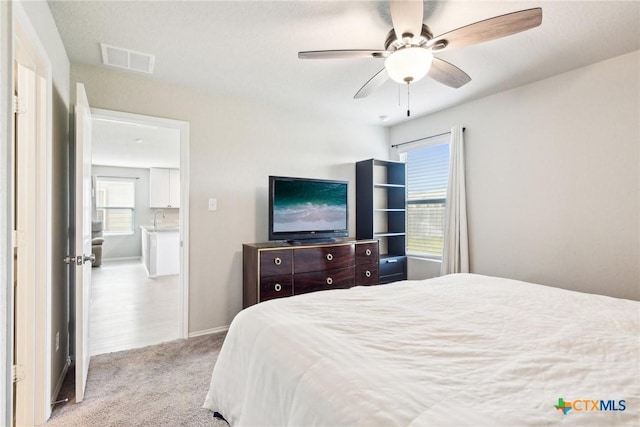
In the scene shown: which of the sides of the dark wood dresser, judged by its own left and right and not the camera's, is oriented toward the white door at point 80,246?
right

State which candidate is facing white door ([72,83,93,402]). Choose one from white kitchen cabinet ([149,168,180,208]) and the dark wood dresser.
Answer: the white kitchen cabinet

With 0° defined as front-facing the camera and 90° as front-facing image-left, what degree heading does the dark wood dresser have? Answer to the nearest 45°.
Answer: approximately 315°

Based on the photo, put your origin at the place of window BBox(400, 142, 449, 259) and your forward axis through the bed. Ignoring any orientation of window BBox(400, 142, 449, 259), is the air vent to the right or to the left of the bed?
right

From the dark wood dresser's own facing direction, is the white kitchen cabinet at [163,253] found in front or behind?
behind

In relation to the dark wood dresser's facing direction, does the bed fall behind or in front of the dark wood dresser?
in front

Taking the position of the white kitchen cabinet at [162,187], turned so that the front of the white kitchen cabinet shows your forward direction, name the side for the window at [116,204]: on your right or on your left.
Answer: on your right

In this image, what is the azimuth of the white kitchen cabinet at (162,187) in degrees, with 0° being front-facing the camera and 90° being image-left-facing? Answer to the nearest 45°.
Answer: approximately 0°

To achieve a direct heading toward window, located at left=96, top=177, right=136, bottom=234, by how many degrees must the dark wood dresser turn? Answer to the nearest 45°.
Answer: approximately 180°

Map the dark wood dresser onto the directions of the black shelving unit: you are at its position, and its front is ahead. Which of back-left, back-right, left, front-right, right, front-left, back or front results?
right
